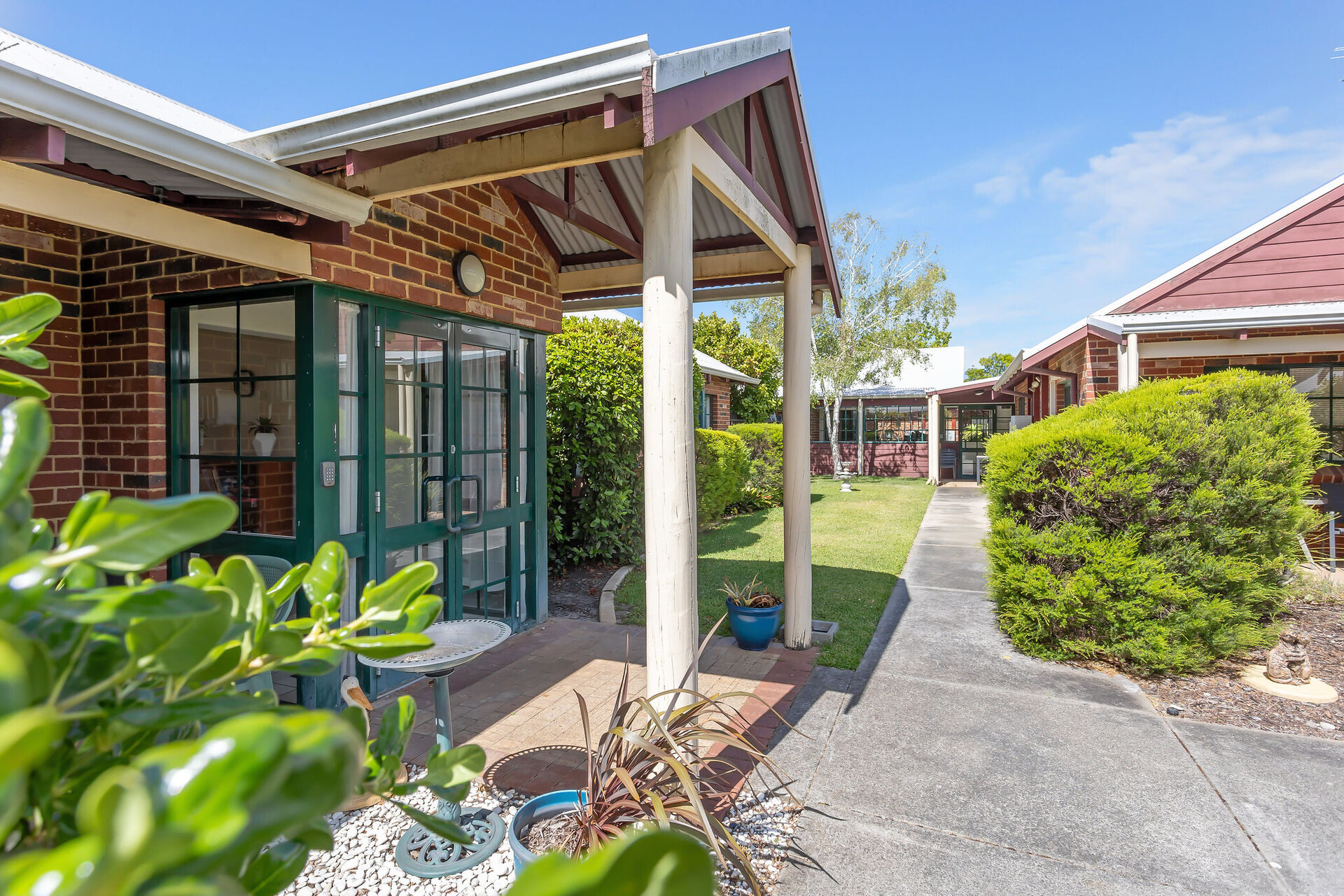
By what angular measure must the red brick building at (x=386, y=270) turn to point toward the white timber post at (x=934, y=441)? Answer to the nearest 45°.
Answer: approximately 90° to its left

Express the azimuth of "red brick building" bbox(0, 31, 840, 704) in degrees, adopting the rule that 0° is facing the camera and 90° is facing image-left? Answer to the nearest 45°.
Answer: approximately 315°

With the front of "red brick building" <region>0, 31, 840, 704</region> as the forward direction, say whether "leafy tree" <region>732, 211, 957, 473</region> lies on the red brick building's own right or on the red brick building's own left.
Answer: on the red brick building's own left

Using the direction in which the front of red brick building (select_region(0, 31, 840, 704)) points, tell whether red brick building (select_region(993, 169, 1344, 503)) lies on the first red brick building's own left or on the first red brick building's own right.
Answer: on the first red brick building's own left

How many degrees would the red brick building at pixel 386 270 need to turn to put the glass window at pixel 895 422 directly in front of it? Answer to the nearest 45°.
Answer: approximately 90° to its left

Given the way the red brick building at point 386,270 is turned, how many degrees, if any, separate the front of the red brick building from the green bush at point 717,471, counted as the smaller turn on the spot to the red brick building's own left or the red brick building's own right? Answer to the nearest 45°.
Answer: approximately 90° to the red brick building's own left

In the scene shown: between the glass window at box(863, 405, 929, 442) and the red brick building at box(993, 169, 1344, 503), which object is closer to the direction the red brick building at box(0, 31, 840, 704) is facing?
the red brick building
